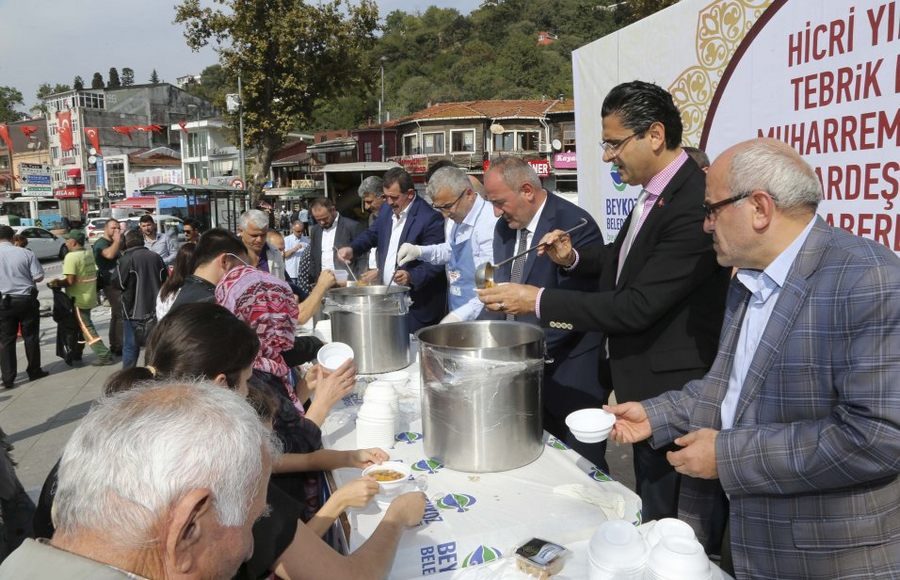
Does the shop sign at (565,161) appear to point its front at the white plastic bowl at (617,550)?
yes

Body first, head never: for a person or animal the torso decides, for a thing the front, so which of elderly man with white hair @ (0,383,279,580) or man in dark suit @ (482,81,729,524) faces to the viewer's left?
the man in dark suit

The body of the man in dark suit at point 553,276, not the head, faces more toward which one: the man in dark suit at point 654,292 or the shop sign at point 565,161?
the man in dark suit

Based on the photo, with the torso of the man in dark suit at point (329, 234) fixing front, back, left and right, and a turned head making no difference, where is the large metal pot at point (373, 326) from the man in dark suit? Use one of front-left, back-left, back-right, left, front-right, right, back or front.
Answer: front-left

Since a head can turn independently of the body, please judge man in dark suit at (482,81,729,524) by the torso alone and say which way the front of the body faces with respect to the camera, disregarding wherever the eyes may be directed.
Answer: to the viewer's left

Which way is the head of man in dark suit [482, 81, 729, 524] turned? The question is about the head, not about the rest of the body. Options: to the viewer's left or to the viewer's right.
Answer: to the viewer's left

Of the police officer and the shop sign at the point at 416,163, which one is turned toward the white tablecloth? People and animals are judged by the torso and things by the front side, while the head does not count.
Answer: the shop sign

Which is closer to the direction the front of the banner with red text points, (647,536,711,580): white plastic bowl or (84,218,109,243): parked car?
the white plastic bowl

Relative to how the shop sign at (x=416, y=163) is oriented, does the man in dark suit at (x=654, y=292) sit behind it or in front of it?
in front

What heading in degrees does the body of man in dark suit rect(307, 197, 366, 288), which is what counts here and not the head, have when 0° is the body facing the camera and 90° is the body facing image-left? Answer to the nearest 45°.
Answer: approximately 45°

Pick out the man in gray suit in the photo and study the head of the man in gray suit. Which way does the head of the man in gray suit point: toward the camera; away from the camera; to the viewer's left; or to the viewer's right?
to the viewer's left
